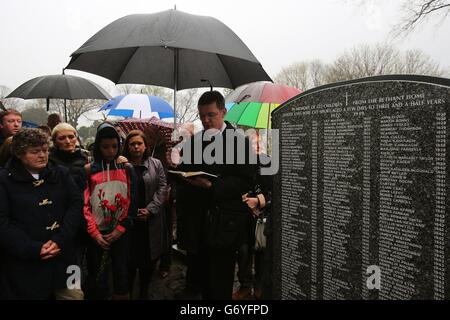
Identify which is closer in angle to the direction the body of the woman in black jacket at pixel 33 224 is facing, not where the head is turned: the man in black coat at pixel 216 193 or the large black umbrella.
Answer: the man in black coat

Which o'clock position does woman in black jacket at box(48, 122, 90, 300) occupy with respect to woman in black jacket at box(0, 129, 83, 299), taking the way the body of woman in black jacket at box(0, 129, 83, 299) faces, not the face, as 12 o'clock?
woman in black jacket at box(48, 122, 90, 300) is roughly at 8 o'clock from woman in black jacket at box(0, 129, 83, 299).

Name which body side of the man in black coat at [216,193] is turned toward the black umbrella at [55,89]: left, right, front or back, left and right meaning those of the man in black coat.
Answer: right

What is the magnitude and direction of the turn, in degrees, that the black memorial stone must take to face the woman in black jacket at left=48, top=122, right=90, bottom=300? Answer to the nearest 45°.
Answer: approximately 45° to its right

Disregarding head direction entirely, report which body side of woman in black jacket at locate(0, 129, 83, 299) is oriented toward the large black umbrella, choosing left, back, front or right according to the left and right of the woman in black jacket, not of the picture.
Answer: left

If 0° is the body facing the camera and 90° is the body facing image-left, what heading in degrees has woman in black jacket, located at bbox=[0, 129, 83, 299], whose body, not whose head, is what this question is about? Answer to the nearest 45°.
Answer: approximately 315°

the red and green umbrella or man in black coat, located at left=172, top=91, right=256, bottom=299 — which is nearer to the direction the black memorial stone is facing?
the man in black coat

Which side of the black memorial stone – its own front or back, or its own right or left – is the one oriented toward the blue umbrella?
right

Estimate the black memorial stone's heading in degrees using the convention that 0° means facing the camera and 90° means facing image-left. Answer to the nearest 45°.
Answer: approximately 45°
